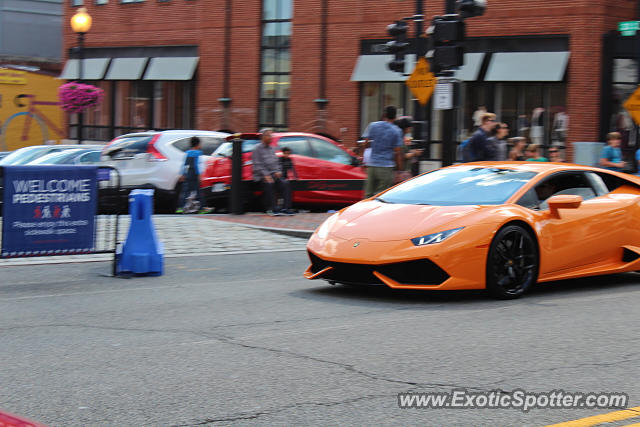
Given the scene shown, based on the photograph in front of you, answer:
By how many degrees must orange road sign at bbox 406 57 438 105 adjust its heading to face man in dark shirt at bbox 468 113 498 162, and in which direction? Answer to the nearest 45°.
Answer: approximately 90° to its left

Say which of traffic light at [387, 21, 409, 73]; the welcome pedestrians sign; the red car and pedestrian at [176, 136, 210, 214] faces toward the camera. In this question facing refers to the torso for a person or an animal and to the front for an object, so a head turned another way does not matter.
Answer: the welcome pedestrians sign

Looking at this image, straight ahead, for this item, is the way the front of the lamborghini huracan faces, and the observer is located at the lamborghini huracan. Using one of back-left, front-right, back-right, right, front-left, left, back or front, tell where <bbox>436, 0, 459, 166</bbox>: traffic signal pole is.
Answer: back-right

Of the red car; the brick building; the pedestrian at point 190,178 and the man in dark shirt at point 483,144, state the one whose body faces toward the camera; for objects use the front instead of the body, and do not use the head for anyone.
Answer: the brick building

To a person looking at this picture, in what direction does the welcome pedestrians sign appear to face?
facing the viewer

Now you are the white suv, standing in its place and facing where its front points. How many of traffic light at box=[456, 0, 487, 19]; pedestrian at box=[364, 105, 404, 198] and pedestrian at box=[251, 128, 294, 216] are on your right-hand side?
3

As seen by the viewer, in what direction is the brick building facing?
toward the camera

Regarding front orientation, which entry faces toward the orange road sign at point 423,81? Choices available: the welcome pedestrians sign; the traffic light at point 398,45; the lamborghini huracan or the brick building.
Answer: the brick building
